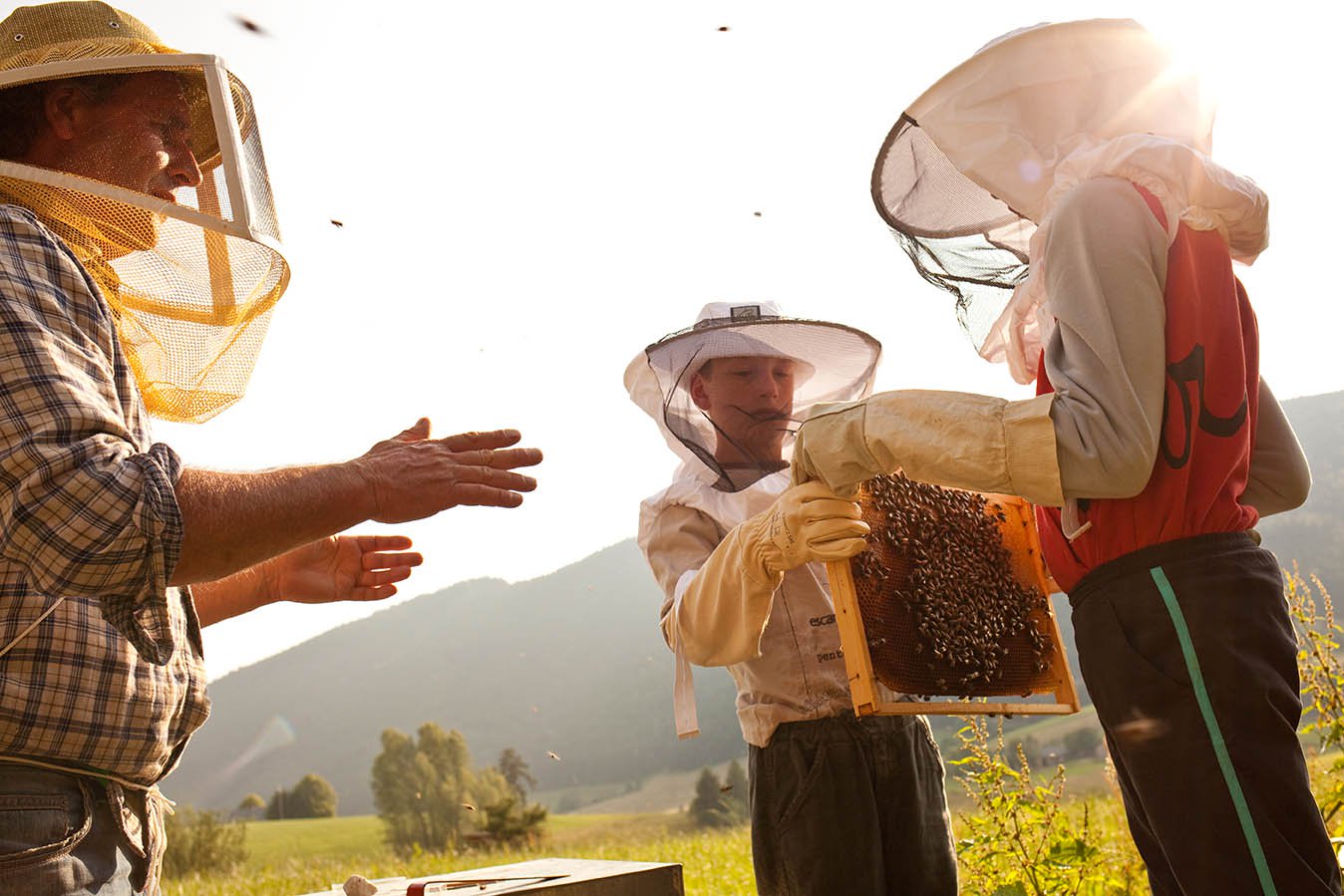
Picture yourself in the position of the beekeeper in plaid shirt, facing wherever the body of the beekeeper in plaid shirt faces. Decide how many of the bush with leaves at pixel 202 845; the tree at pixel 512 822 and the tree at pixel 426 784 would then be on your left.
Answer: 3

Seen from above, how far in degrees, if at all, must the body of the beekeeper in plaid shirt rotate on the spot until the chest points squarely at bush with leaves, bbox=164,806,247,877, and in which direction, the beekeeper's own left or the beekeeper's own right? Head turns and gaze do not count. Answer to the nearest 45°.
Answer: approximately 90° to the beekeeper's own left

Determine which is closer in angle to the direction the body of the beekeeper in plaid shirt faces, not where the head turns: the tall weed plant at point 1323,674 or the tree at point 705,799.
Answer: the tall weed plant

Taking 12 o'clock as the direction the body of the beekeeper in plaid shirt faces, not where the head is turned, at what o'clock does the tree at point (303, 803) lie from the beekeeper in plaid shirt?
The tree is roughly at 9 o'clock from the beekeeper in plaid shirt.

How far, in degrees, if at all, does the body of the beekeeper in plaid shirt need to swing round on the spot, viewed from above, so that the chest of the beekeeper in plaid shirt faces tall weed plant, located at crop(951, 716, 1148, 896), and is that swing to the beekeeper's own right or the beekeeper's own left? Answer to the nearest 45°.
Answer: approximately 45° to the beekeeper's own left

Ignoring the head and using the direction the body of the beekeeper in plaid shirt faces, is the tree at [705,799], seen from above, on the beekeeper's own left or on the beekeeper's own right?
on the beekeeper's own left

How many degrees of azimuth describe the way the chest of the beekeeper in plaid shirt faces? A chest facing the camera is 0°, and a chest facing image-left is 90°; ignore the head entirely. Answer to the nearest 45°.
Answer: approximately 270°

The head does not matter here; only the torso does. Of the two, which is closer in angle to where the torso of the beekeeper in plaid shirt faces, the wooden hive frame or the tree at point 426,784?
the wooden hive frame

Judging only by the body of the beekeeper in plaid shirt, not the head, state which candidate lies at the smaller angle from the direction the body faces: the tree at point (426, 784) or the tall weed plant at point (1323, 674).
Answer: the tall weed plant

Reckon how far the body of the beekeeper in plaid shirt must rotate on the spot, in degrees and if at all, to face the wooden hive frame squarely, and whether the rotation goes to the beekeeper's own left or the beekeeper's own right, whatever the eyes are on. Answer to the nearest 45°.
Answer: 0° — they already face it
